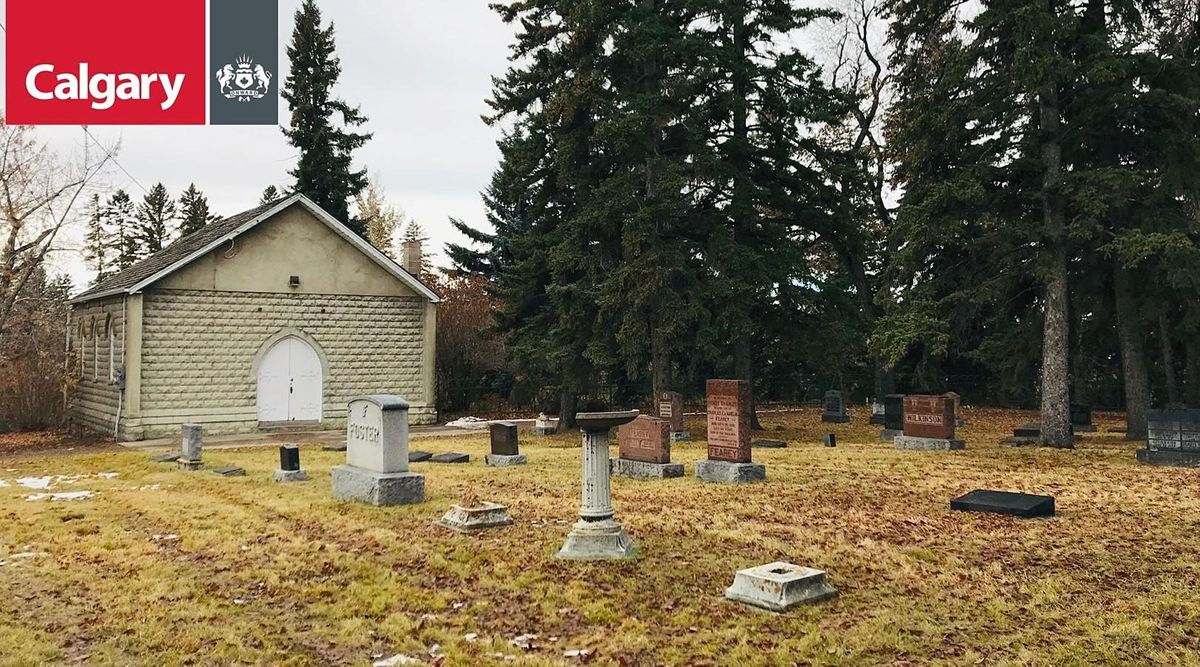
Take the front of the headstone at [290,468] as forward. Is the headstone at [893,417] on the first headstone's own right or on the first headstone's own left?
on the first headstone's own left

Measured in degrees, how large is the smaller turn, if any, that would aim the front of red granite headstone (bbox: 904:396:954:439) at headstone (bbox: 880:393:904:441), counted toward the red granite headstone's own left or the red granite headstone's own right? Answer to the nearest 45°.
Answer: approximately 135° to the red granite headstone's own right

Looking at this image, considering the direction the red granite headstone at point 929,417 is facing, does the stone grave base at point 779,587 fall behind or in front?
in front

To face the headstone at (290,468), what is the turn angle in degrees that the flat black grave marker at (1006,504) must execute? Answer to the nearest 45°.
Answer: approximately 45° to its right

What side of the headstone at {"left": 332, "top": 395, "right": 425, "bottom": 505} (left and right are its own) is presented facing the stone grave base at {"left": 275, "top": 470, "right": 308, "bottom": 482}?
right

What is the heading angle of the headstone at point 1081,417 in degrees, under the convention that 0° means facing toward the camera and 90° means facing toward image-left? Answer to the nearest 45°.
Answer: approximately 0°

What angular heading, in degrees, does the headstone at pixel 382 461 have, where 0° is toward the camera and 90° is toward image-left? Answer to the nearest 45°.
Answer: approximately 45°

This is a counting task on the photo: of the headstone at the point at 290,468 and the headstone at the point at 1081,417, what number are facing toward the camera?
2

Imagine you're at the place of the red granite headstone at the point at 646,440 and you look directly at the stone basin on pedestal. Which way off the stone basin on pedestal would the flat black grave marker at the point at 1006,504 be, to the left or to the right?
left

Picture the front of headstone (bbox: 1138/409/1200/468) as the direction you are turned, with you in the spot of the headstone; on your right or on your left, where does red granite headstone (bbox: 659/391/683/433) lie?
on your right
